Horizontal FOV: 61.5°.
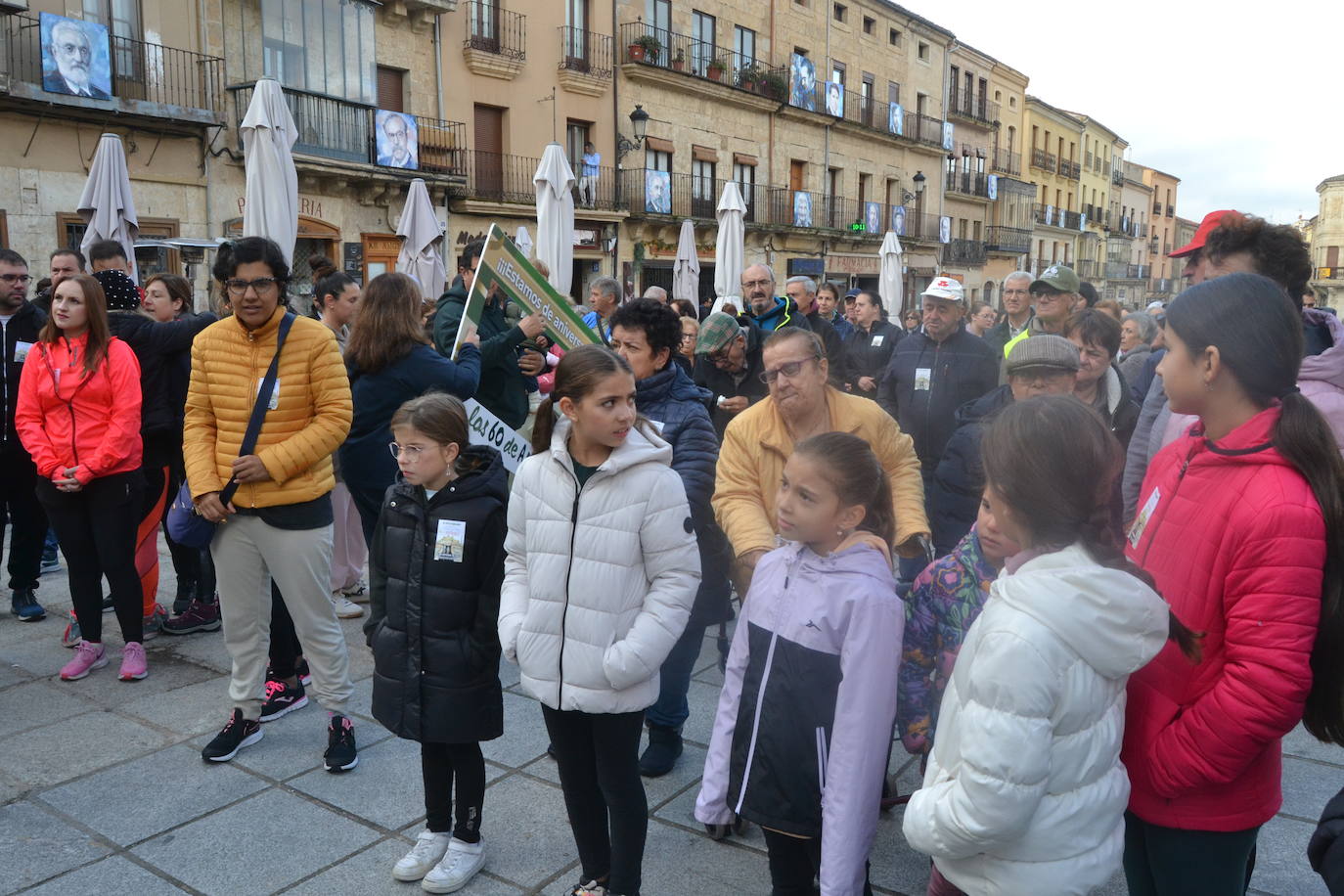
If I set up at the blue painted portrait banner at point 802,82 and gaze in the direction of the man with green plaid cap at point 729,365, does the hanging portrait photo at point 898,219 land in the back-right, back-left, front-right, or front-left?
back-left

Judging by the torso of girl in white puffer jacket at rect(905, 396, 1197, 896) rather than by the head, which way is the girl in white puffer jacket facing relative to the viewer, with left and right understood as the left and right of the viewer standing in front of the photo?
facing away from the viewer and to the left of the viewer

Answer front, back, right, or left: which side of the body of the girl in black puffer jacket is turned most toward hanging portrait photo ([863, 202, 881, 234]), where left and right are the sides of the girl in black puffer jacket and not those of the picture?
back

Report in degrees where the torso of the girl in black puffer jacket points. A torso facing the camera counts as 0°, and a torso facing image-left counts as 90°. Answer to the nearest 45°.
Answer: approximately 45°

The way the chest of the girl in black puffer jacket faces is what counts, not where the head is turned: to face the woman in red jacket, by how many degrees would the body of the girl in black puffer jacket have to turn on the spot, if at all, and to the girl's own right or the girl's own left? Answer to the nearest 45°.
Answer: approximately 90° to the girl's own right

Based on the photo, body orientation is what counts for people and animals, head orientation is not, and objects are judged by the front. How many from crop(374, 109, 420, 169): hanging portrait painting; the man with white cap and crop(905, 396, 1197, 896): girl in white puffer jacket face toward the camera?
2

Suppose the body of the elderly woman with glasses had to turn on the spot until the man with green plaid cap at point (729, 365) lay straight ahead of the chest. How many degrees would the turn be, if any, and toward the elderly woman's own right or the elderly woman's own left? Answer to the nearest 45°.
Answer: approximately 135° to the elderly woman's own right

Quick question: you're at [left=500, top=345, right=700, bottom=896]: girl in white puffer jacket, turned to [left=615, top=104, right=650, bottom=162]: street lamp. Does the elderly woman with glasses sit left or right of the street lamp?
right

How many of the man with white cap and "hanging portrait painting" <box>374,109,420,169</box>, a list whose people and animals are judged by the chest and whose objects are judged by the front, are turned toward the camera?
2

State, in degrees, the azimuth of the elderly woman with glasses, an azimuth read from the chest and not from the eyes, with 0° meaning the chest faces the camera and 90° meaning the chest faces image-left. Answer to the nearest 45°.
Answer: approximately 45°
